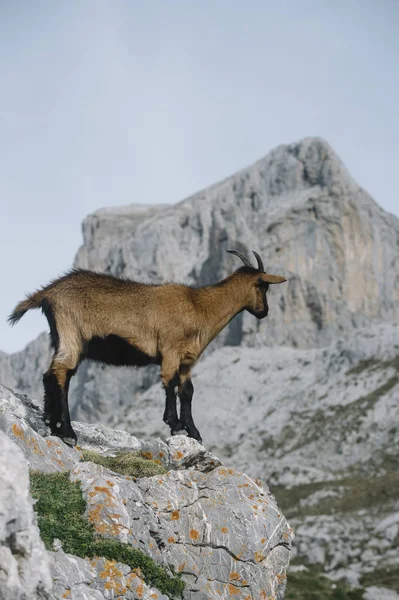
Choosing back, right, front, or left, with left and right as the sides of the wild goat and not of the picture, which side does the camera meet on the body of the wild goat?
right

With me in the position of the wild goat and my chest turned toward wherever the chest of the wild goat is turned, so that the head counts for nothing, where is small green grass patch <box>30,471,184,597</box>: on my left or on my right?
on my right
